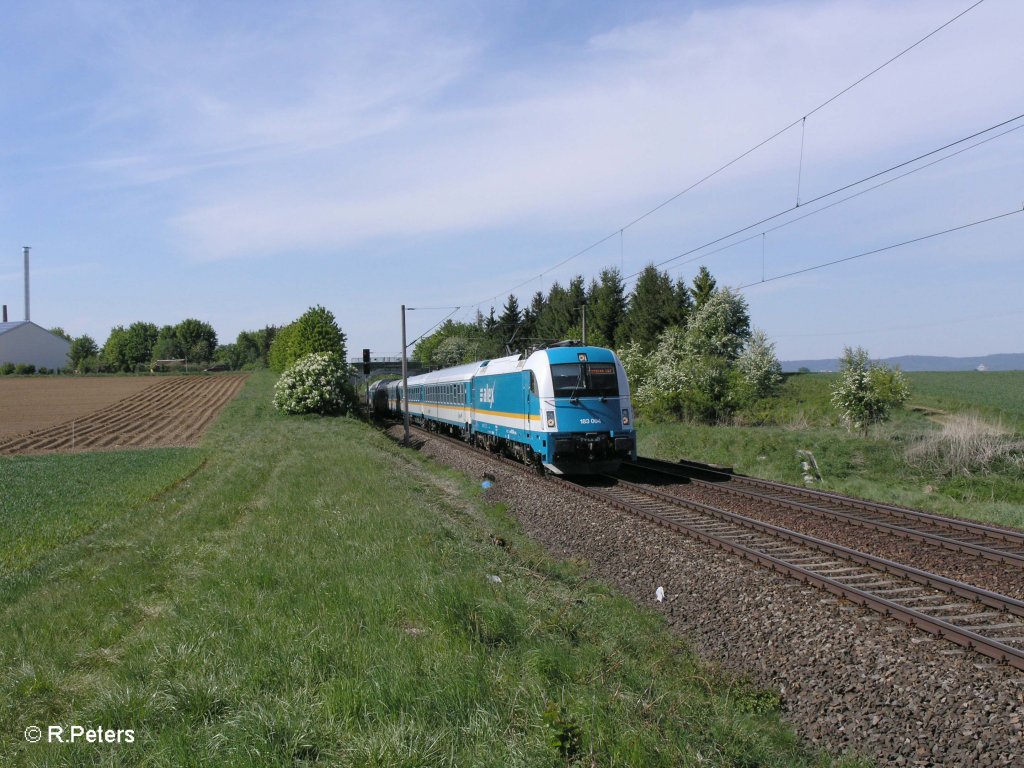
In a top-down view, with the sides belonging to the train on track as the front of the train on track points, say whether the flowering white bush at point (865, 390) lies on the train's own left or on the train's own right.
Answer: on the train's own left

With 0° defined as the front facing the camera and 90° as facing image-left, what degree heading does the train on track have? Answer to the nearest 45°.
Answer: approximately 315°

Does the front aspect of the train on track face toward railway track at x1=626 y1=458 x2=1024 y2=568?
yes

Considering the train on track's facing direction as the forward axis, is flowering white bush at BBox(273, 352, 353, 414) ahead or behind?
behind

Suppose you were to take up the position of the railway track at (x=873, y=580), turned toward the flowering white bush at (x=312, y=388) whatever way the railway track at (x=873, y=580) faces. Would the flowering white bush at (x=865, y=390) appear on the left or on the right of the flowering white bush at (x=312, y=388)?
right
